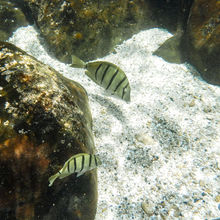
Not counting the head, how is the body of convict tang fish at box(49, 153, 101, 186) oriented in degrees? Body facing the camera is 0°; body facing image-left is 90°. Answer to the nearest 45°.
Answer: approximately 270°

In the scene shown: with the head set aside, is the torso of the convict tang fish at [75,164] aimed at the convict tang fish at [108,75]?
no

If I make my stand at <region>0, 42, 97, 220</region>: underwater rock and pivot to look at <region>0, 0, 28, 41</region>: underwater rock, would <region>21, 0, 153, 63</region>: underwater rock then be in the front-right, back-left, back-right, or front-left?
front-right

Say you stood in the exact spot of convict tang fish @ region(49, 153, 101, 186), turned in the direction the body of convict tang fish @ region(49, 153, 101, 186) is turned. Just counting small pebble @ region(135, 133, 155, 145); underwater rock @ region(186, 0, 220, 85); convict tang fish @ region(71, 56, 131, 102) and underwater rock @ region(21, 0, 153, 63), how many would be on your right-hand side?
0

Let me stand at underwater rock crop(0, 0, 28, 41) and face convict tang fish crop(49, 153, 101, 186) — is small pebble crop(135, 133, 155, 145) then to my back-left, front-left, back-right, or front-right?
front-left

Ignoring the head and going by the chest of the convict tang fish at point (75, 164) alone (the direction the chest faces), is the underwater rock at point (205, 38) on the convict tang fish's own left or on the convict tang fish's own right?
on the convict tang fish's own left

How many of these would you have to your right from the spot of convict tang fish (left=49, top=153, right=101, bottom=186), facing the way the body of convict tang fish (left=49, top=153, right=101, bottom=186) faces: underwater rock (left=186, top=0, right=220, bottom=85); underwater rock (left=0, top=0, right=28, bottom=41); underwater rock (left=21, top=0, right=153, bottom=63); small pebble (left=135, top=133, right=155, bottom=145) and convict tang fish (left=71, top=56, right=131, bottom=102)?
0

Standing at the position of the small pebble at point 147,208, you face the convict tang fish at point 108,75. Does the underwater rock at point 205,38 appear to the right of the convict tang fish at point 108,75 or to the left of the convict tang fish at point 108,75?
right

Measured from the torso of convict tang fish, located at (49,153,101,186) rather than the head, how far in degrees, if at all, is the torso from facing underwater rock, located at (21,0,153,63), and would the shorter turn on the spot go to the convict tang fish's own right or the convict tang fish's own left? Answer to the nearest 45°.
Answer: approximately 90° to the convict tang fish's own left

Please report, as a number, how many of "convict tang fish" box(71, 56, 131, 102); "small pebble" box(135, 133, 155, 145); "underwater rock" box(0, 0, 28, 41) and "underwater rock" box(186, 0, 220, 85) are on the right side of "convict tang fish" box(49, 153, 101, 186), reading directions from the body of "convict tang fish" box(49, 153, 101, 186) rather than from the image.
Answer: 0

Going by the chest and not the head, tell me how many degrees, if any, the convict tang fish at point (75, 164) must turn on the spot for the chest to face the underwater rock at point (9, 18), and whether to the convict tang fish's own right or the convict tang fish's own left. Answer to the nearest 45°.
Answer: approximately 135° to the convict tang fish's own left

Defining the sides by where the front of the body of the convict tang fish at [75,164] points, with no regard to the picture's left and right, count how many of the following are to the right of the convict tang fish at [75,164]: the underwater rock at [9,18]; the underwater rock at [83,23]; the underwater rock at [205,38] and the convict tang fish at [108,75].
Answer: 0
